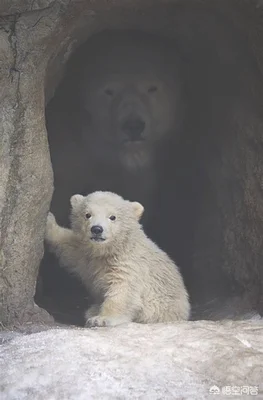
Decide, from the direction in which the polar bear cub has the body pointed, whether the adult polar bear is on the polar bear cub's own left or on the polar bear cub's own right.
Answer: on the polar bear cub's own right

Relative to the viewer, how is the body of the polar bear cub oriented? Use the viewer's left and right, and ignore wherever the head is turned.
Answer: facing the viewer and to the left of the viewer

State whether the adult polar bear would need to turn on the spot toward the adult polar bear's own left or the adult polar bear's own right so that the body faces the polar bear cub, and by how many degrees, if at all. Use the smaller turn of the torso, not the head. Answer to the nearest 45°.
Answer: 0° — it already faces it

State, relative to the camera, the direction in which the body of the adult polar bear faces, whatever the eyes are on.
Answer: toward the camera

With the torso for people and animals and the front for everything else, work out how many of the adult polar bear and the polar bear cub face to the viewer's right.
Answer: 0
